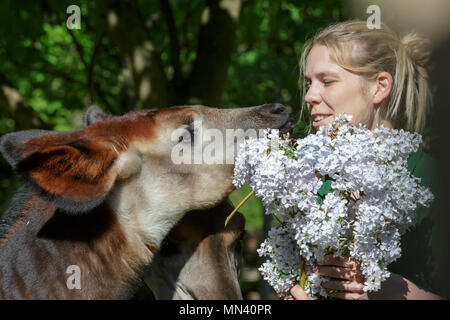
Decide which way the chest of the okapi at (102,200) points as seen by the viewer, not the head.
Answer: to the viewer's right

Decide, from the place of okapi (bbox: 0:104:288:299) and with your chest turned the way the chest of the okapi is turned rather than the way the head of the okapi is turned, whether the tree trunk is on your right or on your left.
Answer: on your left

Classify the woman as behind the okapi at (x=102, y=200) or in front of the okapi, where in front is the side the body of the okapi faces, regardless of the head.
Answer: in front

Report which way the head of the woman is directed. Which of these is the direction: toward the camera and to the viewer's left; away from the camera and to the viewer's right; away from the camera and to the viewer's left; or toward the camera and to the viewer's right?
toward the camera and to the viewer's left
